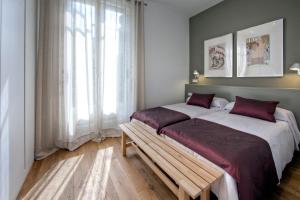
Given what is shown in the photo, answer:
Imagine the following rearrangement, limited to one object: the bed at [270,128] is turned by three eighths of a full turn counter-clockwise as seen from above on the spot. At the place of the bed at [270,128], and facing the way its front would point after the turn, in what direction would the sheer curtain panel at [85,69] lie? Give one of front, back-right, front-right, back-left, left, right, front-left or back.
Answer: back

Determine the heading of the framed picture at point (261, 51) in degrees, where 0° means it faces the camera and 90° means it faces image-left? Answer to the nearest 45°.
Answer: approximately 45°

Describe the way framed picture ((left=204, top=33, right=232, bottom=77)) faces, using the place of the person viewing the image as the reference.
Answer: facing the viewer and to the left of the viewer

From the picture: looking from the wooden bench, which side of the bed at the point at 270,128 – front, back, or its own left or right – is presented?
front

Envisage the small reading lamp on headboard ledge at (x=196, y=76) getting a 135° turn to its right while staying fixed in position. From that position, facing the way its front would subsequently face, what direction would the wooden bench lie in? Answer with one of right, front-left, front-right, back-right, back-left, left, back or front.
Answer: back

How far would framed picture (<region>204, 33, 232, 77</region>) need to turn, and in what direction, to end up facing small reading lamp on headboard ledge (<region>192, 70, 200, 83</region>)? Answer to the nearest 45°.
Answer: approximately 90° to its right

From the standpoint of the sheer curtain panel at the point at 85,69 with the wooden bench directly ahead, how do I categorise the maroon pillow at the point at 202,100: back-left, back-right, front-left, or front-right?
front-left
